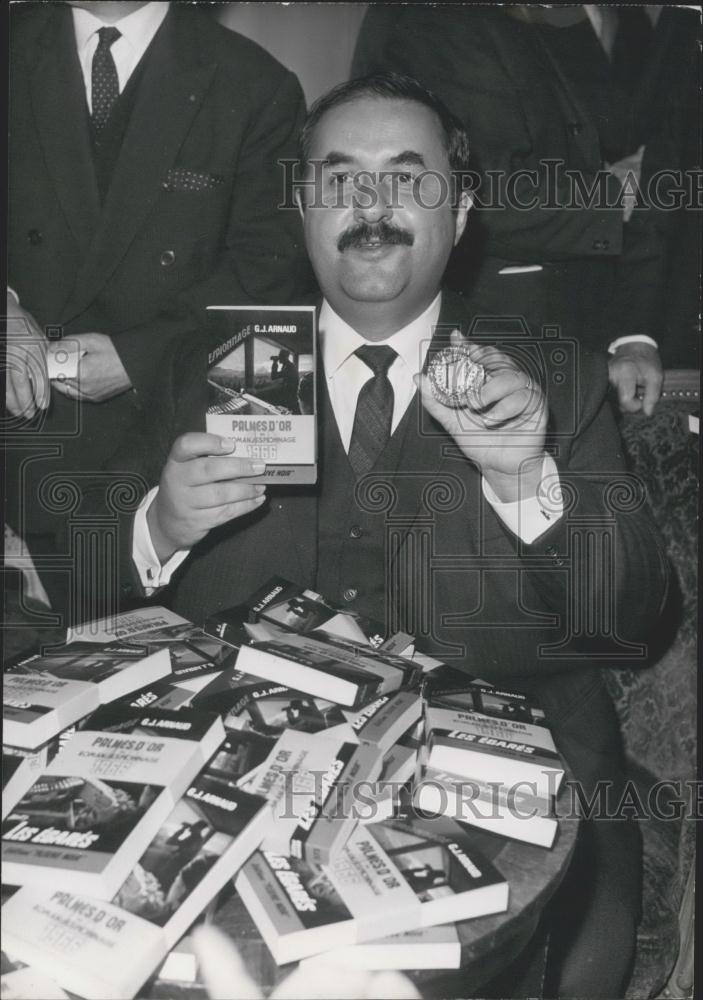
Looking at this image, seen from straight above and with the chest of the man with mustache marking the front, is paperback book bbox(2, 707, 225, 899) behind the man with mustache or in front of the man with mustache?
in front

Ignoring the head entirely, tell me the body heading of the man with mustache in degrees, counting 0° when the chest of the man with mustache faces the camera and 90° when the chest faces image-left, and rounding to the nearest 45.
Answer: approximately 0°

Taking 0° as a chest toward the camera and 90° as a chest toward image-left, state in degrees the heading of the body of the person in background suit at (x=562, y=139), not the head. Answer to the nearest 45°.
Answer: approximately 315°
